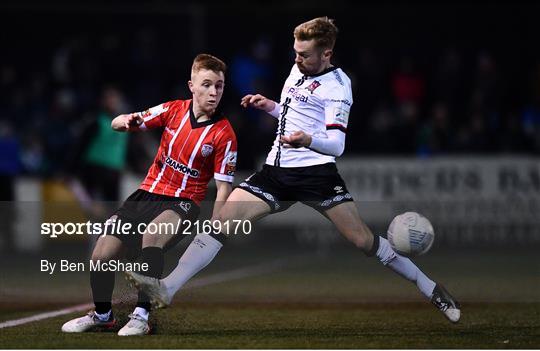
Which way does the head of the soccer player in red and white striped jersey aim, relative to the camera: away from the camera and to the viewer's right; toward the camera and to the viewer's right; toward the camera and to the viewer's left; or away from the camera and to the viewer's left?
toward the camera and to the viewer's right

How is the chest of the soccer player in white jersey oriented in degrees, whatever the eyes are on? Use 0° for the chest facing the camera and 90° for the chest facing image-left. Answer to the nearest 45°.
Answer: approximately 45°

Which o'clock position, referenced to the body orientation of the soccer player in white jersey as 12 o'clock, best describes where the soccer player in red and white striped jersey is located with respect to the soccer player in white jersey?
The soccer player in red and white striped jersey is roughly at 1 o'clock from the soccer player in white jersey.
